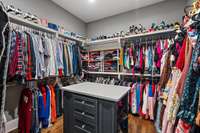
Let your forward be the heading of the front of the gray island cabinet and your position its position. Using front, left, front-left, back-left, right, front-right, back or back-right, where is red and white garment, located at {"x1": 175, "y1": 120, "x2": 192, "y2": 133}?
left

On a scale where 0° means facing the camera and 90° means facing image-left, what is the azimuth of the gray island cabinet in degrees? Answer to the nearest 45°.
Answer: approximately 45°

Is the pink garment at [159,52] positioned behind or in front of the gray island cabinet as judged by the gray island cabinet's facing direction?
behind
